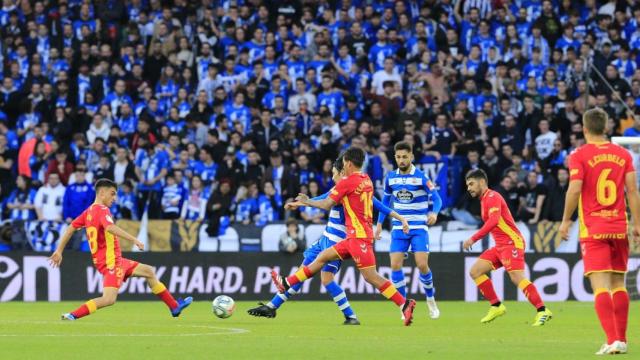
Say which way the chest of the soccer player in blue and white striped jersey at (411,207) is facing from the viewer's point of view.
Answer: toward the camera

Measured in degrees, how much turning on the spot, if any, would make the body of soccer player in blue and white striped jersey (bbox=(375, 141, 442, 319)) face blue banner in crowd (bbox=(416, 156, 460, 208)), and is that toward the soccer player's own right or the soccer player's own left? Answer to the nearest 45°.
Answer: approximately 180°

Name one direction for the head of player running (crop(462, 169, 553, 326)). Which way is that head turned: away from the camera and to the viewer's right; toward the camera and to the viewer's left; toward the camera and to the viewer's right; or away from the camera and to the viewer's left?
toward the camera and to the viewer's left

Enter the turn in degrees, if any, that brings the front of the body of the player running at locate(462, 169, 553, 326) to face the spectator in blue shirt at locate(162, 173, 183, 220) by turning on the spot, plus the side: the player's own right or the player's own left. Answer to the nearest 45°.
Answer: approximately 45° to the player's own right

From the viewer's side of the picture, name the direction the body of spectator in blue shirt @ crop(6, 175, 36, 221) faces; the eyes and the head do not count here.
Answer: toward the camera

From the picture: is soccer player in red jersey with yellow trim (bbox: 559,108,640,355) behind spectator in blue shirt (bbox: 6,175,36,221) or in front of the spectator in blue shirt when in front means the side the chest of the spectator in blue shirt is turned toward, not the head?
in front

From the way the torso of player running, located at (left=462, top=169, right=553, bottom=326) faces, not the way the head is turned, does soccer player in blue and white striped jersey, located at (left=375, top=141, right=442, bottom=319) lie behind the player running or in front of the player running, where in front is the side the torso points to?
in front

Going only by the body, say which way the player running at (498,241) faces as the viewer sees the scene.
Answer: to the viewer's left

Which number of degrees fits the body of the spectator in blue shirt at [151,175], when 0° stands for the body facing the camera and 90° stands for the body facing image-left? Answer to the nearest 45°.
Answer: approximately 0°

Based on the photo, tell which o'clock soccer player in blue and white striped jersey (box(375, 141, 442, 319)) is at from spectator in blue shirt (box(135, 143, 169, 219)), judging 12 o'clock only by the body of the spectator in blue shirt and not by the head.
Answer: The soccer player in blue and white striped jersey is roughly at 11 o'clock from the spectator in blue shirt.

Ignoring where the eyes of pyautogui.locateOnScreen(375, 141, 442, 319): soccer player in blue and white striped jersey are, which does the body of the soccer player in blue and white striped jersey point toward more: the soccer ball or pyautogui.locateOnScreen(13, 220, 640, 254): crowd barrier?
the soccer ball

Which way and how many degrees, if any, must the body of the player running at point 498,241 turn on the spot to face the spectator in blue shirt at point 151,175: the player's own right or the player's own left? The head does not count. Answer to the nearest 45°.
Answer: approximately 45° to the player's own right

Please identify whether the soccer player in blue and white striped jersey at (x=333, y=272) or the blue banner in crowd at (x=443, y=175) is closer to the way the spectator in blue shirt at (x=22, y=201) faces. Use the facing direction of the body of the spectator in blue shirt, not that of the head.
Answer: the soccer player in blue and white striped jersey

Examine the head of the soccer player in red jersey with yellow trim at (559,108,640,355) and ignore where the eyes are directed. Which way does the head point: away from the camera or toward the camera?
away from the camera

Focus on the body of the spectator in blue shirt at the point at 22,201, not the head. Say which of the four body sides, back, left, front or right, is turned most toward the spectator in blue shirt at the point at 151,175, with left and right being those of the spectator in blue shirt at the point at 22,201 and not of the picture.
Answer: left

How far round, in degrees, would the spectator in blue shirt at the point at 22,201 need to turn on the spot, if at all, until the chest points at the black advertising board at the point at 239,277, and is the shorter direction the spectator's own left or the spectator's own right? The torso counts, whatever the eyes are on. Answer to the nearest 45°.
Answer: approximately 45° to the spectator's own left
